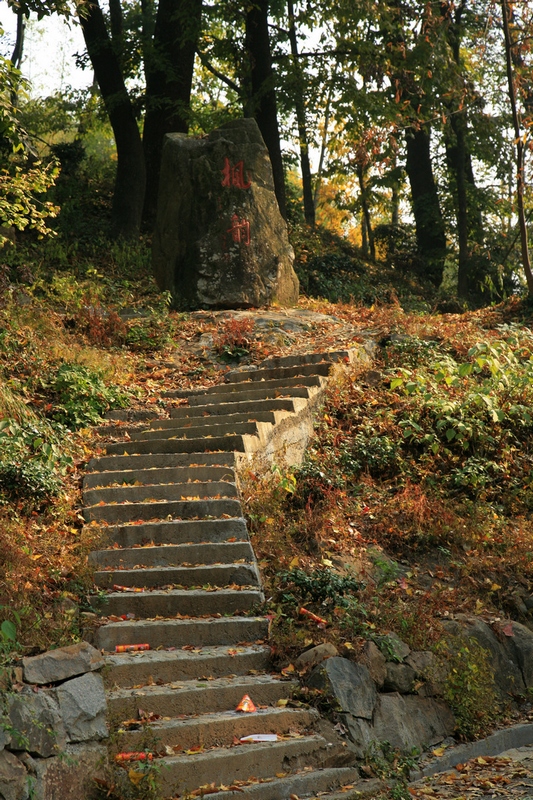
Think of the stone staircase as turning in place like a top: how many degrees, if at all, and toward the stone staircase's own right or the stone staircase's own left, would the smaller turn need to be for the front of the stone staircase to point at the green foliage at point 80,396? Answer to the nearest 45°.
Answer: approximately 180°

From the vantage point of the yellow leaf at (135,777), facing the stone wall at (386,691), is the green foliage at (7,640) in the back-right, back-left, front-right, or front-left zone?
back-left

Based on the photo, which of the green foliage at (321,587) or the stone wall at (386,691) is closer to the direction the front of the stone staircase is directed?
the stone wall

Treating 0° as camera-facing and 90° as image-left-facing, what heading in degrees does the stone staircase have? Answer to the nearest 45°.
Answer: approximately 0°

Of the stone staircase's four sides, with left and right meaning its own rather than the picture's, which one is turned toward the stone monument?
back

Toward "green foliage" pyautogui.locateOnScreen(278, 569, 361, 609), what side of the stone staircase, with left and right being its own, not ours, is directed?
left

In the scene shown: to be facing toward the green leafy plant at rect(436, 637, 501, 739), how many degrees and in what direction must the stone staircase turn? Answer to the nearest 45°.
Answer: approximately 90° to its left

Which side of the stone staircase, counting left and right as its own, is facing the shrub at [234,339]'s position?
back

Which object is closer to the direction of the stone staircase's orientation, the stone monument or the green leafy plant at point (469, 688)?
the green leafy plant
